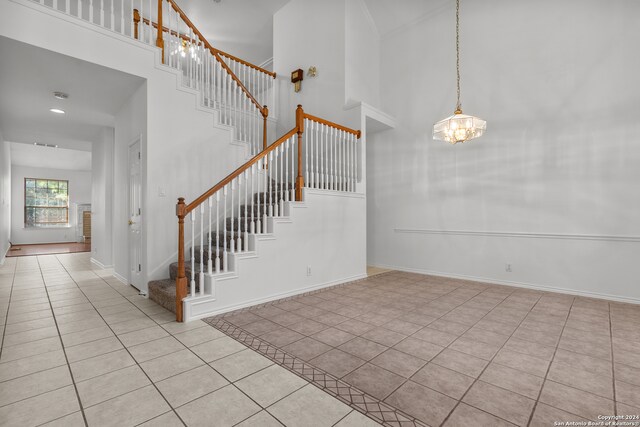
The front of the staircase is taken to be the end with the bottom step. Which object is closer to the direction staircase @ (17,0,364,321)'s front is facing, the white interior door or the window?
the white interior door

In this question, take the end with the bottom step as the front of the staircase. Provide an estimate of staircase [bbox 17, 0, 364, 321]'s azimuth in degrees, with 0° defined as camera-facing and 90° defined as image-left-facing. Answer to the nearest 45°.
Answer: approximately 45°

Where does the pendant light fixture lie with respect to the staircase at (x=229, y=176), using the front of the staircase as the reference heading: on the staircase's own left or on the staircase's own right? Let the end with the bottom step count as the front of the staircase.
on the staircase's own left
